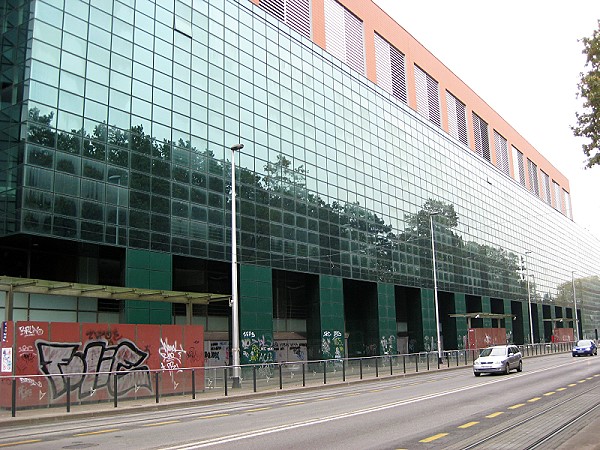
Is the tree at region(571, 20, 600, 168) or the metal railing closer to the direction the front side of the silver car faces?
the metal railing

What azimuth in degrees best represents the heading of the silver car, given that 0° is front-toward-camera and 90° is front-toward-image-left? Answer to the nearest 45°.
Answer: approximately 45°

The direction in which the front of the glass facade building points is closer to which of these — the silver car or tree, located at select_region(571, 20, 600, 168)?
the tree

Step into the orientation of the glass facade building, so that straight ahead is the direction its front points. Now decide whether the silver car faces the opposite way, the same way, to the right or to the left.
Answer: to the right

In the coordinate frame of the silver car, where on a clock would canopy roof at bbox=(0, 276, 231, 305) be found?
The canopy roof is roughly at 12 o'clock from the silver car.

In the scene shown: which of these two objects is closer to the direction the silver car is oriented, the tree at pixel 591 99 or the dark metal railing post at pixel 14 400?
the dark metal railing post

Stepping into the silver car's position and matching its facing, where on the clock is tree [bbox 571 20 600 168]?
The tree is roughly at 10 o'clock from the silver car.

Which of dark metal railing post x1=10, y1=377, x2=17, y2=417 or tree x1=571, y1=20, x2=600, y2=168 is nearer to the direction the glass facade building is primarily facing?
the tree

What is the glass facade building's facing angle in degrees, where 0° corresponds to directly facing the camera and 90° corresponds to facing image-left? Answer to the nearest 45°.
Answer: approximately 315°
